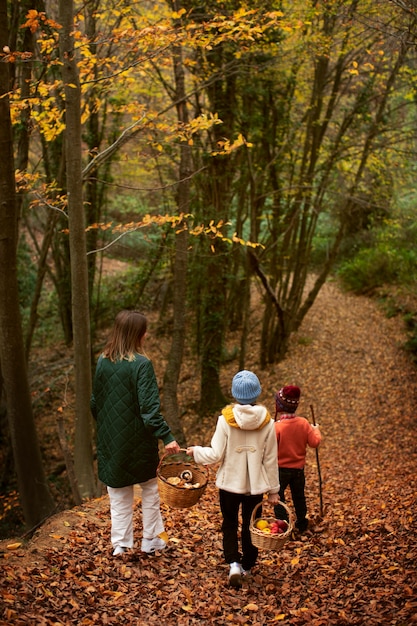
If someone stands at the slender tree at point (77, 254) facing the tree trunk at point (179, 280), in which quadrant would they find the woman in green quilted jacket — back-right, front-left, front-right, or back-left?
back-right

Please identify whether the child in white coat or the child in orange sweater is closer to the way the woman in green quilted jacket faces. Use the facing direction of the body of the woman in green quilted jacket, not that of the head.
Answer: the child in orange sweater

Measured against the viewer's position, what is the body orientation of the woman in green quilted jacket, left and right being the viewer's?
facing away from the viewer and to the right of the viewer

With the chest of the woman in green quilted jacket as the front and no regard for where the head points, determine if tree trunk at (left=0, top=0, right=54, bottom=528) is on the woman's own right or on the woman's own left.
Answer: on the woman's own left

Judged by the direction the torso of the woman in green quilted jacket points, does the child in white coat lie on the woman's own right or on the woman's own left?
on the woman's own right

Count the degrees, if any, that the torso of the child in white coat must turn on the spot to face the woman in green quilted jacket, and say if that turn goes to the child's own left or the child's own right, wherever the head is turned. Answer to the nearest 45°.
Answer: approximately 90° to the child's own left

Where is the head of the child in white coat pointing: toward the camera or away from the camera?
away from the camera

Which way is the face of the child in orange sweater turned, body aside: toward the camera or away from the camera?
away from the camera

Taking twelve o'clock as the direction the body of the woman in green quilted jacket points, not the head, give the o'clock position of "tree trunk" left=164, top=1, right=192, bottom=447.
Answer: The tree trunk is roughly at 11 o'clock from the woman in green quilted jacket.

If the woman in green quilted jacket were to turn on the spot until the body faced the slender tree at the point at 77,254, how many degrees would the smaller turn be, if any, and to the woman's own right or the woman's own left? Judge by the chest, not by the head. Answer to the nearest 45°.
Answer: approximately 45° to the woman's own left

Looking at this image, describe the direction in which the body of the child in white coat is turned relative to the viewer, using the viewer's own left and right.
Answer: facing away from the viewer

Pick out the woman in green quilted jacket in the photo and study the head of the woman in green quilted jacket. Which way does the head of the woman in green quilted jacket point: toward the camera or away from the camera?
away from the camera
